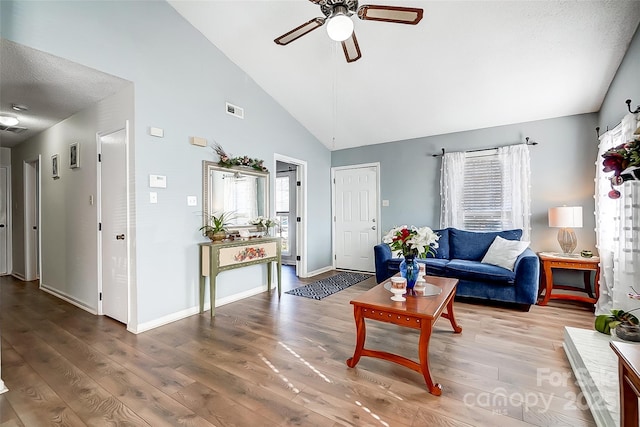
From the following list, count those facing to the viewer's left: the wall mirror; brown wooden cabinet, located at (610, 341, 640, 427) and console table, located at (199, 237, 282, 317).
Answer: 1

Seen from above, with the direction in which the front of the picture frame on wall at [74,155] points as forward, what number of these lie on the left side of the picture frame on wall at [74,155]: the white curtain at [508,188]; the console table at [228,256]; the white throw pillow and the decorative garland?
4

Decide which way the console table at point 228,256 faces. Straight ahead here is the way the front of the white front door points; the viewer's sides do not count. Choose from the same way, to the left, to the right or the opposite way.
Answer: to the left

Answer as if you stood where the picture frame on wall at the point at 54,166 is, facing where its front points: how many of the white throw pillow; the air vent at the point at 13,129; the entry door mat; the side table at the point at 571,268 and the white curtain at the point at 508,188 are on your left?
4

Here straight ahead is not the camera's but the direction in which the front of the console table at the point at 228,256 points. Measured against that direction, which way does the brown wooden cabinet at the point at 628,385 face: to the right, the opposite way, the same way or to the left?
the opposite way

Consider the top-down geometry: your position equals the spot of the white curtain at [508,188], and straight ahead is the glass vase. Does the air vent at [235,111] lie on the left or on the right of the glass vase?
right

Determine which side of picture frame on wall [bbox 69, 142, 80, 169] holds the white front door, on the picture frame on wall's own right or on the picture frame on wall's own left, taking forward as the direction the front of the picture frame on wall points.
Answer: on the picture frame on wall's own left

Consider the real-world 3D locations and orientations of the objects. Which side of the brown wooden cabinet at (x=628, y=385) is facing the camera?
left

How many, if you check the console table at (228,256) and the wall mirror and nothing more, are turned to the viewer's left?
0

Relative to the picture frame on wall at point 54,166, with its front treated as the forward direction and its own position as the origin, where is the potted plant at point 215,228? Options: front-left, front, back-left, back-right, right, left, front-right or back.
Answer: left

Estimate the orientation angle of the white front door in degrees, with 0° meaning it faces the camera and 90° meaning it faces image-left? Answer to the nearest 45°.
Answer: approximately 45°
